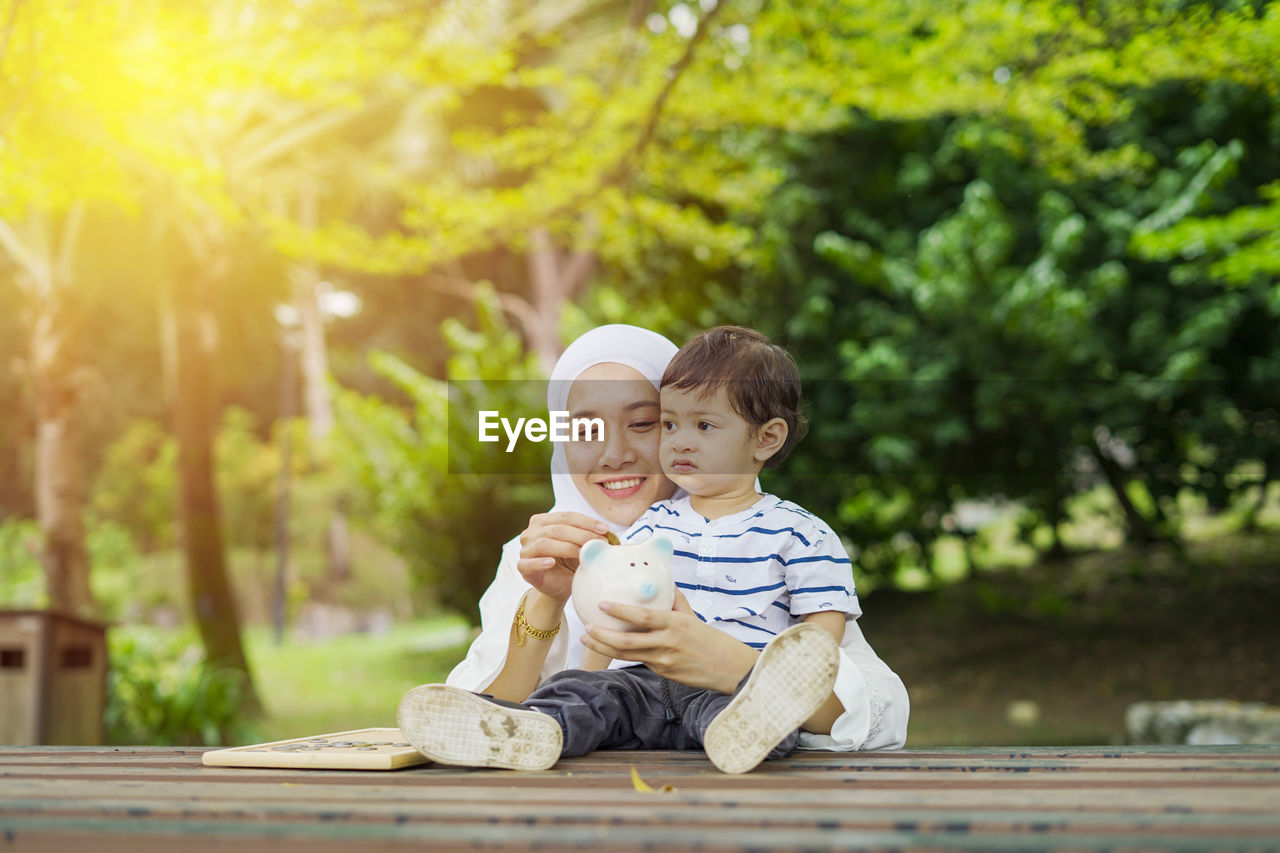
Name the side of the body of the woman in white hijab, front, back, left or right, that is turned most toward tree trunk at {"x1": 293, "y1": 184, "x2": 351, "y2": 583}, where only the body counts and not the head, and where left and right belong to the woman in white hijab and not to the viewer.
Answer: back

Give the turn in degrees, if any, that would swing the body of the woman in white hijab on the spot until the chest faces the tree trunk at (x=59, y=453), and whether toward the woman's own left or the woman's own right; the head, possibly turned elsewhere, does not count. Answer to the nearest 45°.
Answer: approximately 135° to the woman's own right

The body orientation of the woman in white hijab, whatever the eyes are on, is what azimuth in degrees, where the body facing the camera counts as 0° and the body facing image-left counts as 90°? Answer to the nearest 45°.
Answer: approximately 0°

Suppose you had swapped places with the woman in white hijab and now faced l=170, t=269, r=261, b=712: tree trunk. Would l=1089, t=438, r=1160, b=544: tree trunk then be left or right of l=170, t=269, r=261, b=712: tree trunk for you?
right

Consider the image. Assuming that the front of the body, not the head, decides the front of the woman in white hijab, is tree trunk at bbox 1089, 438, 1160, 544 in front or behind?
behind

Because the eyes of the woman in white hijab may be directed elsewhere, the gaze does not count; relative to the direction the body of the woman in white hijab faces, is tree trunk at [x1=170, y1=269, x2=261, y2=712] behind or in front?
behind

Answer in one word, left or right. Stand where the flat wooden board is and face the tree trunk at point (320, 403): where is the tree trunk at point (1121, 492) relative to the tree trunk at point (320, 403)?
right

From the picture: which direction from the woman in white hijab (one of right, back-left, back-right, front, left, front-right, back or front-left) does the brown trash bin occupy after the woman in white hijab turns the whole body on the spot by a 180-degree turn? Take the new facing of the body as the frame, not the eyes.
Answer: front-left
